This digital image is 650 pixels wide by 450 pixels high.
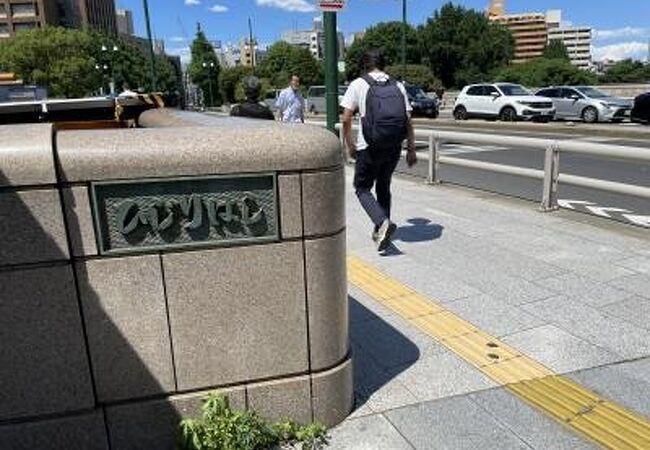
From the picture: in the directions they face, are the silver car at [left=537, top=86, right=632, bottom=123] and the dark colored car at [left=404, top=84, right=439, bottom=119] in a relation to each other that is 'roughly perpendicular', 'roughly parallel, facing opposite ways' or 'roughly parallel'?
roughly parallel

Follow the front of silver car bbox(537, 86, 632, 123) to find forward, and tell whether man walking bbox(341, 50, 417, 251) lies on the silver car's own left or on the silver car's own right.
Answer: on the silver car's own right

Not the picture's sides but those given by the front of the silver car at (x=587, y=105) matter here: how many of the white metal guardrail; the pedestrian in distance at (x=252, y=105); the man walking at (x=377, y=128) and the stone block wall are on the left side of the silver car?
0

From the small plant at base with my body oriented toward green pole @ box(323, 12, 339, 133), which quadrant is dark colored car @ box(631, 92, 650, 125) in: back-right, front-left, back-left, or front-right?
front-right

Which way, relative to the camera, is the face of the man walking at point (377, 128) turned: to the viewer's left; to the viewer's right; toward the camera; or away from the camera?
away from the camera

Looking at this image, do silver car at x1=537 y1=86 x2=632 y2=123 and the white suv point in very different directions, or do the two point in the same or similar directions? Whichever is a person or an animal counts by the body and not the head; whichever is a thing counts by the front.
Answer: same or similar directions

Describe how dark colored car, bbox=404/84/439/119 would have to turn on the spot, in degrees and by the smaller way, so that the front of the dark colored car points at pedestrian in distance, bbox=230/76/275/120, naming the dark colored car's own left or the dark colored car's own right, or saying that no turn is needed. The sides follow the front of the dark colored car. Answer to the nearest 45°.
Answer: approximately 45° to the dark colored car's own right

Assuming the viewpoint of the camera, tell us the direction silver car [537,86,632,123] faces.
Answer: facing the viewer and to the right of the viewer

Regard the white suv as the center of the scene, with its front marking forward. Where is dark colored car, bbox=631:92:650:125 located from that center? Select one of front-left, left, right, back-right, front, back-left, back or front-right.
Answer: front

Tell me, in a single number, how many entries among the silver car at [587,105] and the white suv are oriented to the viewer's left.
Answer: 0

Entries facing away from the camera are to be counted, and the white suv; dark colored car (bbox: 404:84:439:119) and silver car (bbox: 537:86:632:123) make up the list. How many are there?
0
